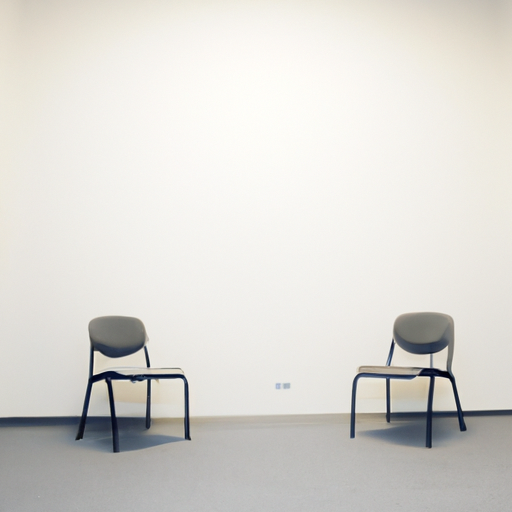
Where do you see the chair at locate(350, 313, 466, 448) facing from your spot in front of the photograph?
facing the viewer and to the left of the viewer
